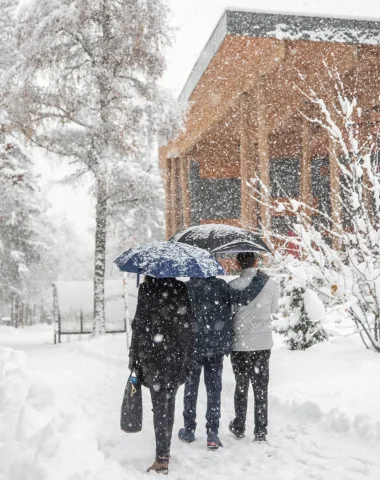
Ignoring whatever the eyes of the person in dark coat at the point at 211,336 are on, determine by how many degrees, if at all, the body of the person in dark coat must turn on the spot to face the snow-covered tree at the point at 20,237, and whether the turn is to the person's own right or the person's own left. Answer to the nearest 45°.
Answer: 0° — they already face it

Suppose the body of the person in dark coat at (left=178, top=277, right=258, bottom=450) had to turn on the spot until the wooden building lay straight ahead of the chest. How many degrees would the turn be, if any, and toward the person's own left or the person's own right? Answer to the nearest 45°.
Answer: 0° — they already face it

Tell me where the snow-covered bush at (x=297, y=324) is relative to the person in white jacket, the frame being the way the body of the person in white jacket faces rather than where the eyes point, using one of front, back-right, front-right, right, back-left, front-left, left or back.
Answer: front

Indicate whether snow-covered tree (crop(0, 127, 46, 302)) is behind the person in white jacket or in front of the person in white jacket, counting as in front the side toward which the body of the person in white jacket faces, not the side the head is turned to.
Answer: in front

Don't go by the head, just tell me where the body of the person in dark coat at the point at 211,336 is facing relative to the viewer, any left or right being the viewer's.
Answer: facing away from the viewer

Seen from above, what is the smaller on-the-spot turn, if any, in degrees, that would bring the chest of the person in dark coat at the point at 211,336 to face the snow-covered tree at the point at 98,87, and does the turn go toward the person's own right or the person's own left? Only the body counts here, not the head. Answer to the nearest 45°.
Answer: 0° — they already face it

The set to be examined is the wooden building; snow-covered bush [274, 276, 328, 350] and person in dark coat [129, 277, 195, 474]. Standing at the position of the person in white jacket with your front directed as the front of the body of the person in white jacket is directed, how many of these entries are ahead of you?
2

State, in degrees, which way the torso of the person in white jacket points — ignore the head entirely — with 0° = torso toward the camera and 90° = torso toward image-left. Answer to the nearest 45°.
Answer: approximately 180°

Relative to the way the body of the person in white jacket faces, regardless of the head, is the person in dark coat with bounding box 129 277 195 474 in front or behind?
behind

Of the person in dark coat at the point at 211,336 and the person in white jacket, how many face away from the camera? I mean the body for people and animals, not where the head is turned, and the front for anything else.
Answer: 2

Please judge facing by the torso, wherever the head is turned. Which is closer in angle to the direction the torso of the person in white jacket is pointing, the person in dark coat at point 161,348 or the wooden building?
the wooden building

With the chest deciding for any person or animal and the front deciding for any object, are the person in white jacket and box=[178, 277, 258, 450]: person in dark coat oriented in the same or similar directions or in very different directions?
same or similar directions
